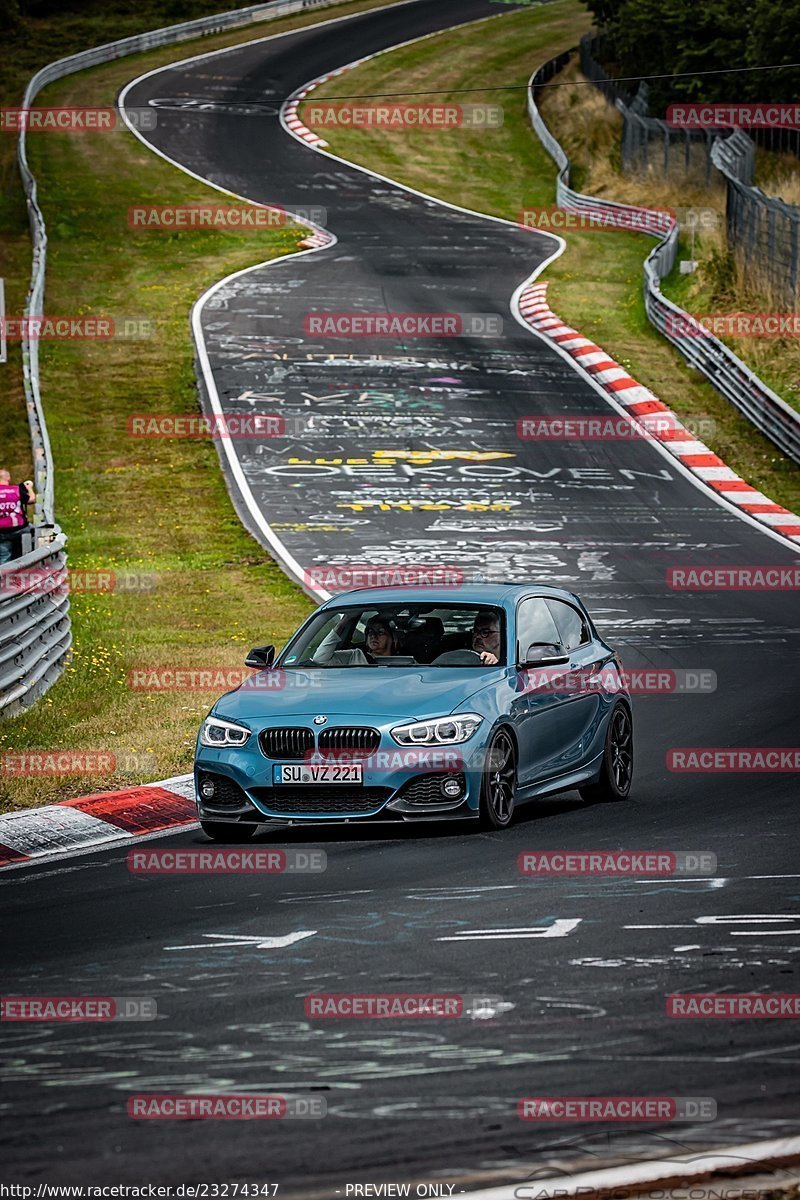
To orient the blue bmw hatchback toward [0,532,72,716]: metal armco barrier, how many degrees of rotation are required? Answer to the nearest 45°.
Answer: approximately 90° to its right

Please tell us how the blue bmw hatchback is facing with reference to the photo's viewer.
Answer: facing the viewer and to the left of the viewer

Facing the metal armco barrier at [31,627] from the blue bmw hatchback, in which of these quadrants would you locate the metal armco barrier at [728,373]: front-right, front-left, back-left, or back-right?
front-right

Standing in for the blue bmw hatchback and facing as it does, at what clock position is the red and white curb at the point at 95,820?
The red and white curb is roughly at 2 o'clock from the blue bmw hatchback.

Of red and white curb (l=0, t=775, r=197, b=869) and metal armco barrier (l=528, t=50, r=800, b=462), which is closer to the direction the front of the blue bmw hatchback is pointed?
the red and white curb

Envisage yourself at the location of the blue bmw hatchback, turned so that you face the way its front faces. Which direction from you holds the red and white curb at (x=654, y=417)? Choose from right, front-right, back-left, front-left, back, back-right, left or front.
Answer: back-right

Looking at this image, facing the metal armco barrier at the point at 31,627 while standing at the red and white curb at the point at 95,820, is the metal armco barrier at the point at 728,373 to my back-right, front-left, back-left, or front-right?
front-right

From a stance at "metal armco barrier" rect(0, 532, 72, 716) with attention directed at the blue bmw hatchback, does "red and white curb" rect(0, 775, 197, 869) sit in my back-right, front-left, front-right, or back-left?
front-right
